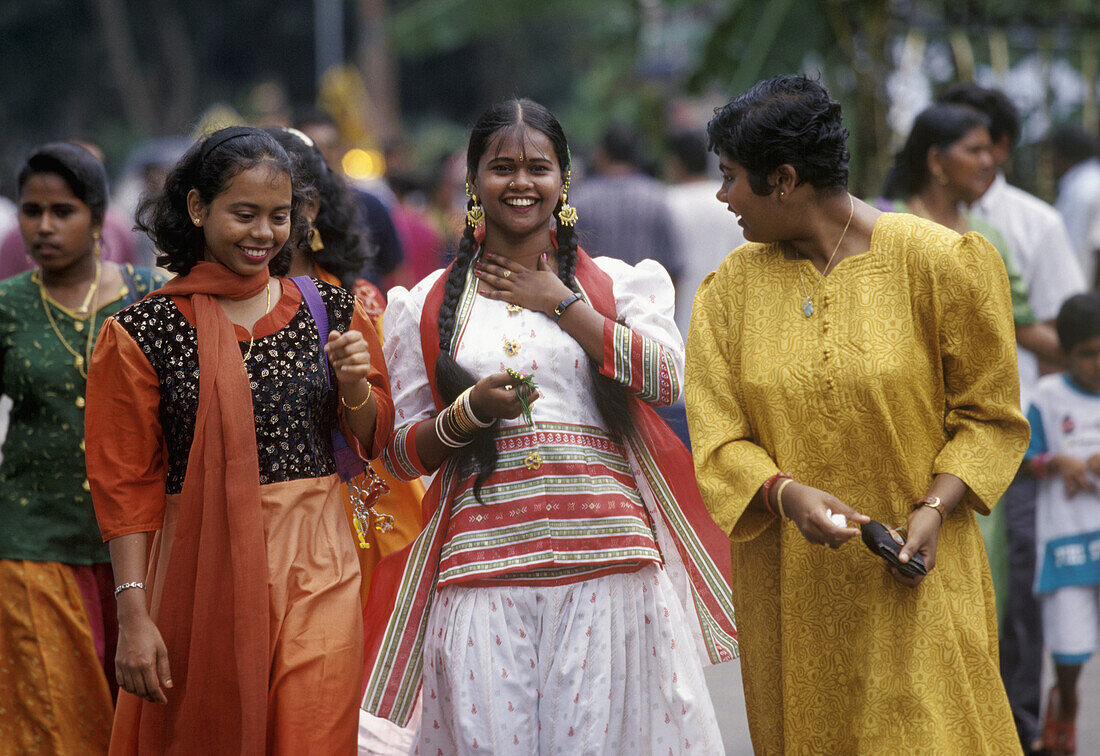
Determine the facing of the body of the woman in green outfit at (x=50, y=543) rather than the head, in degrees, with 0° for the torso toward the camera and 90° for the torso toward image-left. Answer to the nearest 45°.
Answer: approximately 0°

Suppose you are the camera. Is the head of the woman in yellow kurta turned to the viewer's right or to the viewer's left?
to the viewer's left

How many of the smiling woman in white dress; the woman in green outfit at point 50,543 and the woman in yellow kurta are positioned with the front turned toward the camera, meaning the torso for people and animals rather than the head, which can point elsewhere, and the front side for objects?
3

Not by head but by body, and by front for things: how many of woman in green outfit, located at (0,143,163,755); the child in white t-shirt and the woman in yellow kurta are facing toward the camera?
3

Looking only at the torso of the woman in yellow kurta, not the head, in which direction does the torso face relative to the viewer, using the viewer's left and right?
facing the viewer

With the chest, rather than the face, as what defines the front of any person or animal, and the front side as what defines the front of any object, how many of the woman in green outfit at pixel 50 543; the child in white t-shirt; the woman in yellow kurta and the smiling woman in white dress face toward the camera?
4

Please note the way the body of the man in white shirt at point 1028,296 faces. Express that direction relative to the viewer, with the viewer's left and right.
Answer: facing the viewer and to the left of the viewer

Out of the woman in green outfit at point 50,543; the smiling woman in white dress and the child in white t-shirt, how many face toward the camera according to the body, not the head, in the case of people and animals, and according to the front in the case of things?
3

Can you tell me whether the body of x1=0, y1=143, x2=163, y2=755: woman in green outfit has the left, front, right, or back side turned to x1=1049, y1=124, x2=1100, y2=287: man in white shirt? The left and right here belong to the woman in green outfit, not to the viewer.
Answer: left
